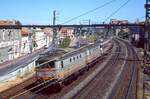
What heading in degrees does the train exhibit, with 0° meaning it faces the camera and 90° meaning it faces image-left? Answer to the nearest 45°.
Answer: approximately 45°
